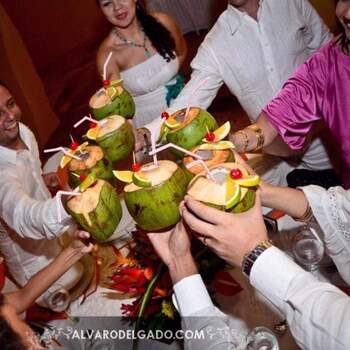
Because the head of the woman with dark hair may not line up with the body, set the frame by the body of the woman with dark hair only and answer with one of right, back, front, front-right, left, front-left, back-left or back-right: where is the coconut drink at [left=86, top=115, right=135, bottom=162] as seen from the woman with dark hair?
front

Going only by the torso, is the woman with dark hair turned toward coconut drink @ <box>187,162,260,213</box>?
yes

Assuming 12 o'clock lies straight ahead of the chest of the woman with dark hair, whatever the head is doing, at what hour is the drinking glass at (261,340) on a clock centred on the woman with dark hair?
The drinking glass is roughly at 12 o'clock from the woman with dark hair.

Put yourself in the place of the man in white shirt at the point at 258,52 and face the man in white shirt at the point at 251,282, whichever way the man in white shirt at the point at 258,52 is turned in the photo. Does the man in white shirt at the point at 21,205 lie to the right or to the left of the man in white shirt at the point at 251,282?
right

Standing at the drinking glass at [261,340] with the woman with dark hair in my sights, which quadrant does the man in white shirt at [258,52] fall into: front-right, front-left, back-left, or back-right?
front-right

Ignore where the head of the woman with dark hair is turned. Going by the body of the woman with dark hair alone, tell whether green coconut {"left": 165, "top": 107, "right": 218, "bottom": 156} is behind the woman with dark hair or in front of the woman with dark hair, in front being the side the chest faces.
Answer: in front

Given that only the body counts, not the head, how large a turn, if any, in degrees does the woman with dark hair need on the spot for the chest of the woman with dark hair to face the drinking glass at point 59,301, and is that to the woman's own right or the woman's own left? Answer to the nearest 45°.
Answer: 0° — they already face it

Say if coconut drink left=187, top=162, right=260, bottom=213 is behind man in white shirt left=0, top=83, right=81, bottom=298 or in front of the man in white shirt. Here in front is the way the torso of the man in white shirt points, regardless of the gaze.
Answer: in front

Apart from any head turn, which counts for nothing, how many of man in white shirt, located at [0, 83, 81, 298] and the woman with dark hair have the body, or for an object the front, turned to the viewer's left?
0

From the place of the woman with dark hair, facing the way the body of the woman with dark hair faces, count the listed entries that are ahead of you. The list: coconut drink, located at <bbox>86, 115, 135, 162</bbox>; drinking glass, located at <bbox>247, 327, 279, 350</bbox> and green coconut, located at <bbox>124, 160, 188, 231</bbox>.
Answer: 3

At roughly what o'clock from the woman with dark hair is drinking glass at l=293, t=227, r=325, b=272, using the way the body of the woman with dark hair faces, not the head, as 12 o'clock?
The drinking glass is roughly at 12 o'clock from the woman with dark hair.

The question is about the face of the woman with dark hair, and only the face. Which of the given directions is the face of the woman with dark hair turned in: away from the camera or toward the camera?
toward the camera

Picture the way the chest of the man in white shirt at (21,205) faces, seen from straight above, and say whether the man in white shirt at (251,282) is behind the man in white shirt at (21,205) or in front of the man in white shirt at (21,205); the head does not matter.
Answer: in front

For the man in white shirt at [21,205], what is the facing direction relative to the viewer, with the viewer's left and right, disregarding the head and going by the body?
facing the viewer and to the right of the viewer

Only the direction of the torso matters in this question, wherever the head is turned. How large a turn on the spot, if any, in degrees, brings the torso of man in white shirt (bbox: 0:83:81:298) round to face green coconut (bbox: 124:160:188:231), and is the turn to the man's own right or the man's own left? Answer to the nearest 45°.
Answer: approximately 45° to the man's own right

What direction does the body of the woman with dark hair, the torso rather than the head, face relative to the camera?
toward the camera

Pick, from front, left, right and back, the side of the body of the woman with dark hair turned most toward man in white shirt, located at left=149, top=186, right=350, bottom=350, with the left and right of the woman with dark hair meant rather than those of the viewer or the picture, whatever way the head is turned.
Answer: front

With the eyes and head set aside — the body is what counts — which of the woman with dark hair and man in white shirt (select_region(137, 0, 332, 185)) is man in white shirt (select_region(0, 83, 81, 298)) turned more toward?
the man in white shirt
